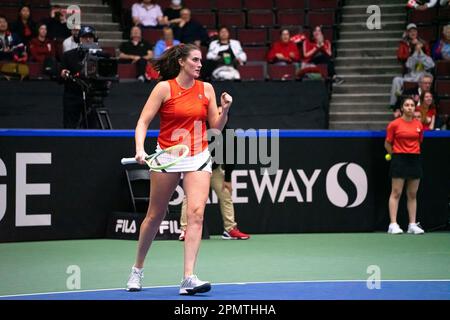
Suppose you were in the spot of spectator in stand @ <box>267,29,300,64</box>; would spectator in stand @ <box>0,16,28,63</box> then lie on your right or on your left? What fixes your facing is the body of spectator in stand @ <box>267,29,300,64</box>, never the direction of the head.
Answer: on your right

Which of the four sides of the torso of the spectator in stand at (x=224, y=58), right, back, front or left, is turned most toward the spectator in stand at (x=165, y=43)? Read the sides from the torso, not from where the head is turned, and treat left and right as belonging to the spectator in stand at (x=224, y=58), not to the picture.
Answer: right

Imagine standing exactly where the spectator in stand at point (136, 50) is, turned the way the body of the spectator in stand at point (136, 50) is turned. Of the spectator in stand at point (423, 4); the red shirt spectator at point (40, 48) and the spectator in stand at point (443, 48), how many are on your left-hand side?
2

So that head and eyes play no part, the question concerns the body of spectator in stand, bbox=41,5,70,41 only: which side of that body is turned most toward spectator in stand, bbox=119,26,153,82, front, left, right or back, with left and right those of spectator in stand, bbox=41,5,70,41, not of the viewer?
left

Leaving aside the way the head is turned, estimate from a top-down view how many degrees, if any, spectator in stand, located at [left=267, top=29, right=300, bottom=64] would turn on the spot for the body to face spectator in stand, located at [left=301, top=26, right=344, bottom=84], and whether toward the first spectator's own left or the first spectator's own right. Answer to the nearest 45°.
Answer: approximately 90° to the first spectator's own left

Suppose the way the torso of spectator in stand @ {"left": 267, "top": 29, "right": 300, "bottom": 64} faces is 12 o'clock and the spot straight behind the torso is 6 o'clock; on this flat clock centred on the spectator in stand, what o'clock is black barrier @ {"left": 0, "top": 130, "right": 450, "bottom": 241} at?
The black barrier is roughly at 12 o'clock from the spectator in stand.

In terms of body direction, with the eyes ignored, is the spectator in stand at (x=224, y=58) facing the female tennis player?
yes

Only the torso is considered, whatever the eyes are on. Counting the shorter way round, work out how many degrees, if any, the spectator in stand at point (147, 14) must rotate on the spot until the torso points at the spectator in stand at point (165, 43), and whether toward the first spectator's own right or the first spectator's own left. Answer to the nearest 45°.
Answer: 0° — they already face them

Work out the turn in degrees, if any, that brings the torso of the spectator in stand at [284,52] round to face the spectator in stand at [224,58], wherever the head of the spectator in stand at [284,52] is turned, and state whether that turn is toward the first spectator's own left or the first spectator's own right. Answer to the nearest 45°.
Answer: approximately 45° to the first spectator's own right

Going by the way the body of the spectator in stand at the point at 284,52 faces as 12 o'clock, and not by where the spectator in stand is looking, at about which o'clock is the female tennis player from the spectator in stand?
The female tennis player is roughly at 12 o'clock from the spectator in stand.

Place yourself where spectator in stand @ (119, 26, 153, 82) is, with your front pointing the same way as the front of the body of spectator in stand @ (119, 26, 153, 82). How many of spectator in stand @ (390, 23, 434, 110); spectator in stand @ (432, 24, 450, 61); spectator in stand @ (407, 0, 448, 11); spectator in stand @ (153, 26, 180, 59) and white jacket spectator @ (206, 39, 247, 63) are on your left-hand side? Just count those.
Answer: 5

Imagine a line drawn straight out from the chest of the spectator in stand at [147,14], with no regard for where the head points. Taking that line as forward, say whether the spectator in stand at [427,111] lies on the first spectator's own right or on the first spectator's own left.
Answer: on the first spectator's own left

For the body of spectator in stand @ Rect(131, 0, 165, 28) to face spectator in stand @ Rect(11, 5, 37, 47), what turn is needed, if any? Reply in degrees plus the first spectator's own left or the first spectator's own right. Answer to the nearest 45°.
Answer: approximately 45° to the first spectator's own right
